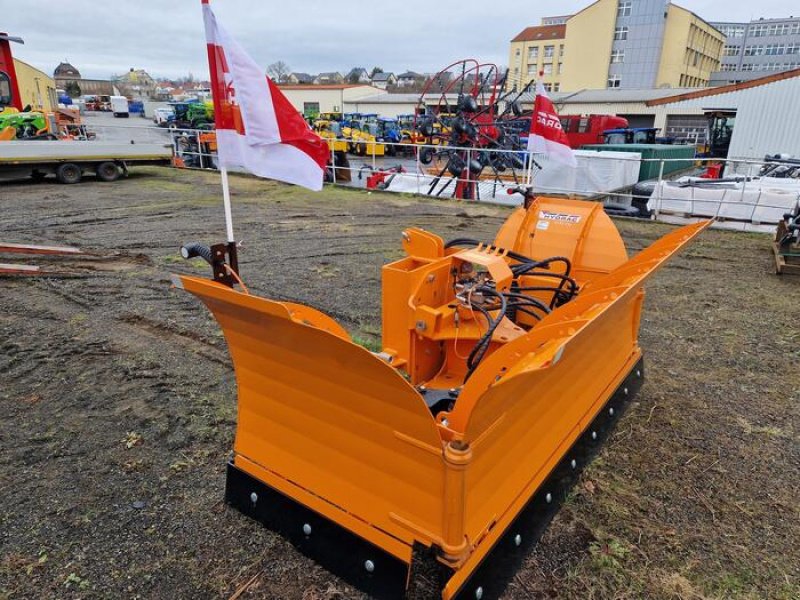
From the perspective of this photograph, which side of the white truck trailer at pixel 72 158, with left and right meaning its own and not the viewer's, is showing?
left

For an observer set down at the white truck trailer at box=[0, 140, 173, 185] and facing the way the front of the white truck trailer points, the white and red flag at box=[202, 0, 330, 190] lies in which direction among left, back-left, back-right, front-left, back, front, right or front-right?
left

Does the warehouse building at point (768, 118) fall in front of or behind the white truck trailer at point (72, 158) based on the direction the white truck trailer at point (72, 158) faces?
behind

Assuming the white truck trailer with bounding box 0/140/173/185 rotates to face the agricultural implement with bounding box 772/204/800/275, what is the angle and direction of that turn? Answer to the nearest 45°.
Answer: approximately 135° to its left

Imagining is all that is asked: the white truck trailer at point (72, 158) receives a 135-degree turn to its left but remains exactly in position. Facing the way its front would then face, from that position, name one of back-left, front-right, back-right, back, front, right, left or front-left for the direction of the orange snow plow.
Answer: front-right

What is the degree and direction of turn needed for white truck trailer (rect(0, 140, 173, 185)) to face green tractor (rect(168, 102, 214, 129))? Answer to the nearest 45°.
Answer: approximately 90° to its right
